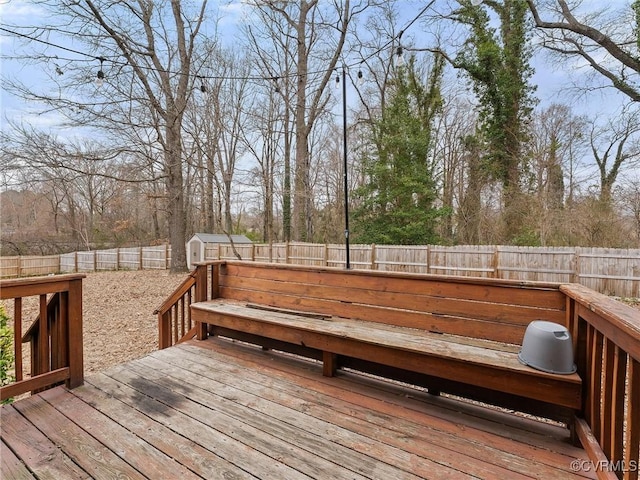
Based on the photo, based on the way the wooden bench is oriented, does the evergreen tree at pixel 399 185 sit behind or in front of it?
behind

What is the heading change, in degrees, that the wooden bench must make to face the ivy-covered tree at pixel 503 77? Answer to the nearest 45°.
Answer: approximately 135° to its right

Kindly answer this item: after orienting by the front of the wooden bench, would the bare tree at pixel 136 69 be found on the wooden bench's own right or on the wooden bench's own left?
on the wooden bench's own right

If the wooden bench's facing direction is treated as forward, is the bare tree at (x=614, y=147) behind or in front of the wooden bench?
behind

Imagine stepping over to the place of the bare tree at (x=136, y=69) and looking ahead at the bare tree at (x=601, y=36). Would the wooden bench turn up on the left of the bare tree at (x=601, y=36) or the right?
right

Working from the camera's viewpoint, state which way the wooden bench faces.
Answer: facing the viewer and to the left of the viewer

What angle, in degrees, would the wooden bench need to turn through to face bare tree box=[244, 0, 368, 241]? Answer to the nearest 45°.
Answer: approximately 135° to its right

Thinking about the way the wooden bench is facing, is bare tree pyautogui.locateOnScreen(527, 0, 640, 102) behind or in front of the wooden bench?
behind
